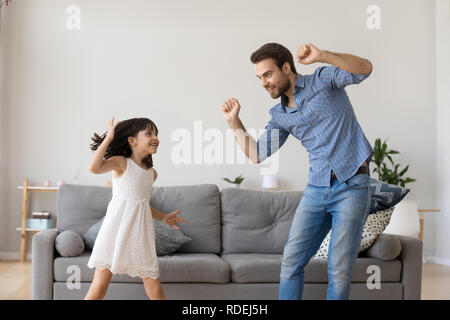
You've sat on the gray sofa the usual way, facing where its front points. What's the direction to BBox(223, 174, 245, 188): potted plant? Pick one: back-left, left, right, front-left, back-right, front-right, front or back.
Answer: back

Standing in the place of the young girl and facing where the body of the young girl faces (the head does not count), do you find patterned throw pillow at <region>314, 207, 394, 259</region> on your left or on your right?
on your left

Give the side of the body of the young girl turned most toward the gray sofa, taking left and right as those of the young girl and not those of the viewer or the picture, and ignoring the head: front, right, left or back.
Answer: left

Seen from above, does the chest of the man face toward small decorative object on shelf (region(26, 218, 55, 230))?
no

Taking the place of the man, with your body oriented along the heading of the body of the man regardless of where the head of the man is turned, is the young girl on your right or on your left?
on your right

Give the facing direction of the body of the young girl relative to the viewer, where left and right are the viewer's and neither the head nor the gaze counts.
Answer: facing the viewer and to the right of the viewer

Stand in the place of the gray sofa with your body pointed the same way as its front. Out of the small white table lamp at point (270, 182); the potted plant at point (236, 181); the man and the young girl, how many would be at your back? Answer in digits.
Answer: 2

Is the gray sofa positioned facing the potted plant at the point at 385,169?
no

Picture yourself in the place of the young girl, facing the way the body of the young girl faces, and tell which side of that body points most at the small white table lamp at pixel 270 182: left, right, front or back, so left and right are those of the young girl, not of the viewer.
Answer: left

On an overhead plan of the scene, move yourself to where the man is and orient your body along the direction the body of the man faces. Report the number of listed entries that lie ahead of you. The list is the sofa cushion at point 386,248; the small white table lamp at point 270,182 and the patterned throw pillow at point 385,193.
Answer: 0

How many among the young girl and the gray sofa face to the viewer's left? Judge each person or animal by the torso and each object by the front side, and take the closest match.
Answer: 0

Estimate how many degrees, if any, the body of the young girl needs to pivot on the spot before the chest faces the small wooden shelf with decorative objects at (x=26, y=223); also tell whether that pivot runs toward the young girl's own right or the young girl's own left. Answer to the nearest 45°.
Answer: approximately 135° to the young girl's own left

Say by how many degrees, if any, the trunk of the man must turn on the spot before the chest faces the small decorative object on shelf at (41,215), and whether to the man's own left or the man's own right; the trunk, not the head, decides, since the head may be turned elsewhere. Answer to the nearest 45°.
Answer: approximately 90° to the man's own right

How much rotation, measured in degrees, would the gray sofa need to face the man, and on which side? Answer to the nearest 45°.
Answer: approximately 45° to its left

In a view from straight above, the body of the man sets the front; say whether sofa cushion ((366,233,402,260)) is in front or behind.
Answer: behind

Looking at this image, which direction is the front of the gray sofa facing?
toward the camera

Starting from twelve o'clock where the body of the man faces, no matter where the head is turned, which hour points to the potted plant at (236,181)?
The potted plant is roughly at 4 o'clock from the man.
